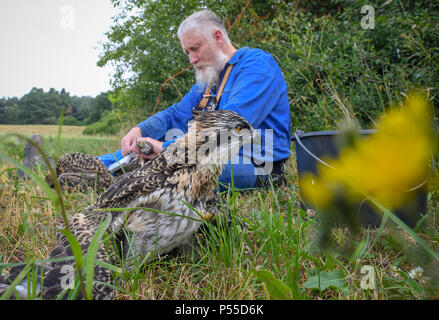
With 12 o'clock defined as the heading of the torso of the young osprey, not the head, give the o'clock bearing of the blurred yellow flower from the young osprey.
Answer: The blurred yellow flower is roughly at 3 o'clock from the young osprey.

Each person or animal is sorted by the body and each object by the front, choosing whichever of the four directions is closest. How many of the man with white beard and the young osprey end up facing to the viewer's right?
1

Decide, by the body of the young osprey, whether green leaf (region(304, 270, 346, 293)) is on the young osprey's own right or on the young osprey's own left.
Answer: on the young osprey's own right

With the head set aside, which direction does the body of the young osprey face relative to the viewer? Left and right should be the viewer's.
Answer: facing to the right of the viewer

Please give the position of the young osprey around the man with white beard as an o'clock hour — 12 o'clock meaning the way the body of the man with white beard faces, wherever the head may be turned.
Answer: The young osprey is roughly at 11 o'clock from the man with white beard.

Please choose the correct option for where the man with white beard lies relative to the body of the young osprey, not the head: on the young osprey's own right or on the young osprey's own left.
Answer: on the young osprey's own left

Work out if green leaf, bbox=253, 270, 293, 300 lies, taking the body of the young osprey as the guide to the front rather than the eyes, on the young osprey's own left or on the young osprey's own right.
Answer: on the young osprey's own right
